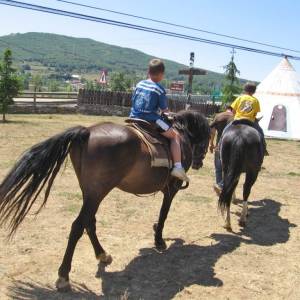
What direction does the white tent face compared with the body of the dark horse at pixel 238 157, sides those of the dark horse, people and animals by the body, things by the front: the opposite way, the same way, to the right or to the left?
the opposite way

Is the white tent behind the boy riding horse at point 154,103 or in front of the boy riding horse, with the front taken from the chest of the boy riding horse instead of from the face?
in front

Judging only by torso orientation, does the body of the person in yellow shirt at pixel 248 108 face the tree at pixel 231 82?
yes

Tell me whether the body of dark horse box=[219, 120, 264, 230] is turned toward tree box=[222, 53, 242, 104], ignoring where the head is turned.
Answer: yes

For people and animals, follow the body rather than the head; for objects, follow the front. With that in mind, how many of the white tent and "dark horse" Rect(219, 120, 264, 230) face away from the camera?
1

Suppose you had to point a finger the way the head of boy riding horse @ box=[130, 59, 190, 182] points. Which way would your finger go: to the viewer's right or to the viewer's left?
to the viewer's right

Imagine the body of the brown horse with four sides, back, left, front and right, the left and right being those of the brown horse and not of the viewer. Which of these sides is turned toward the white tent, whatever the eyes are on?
front

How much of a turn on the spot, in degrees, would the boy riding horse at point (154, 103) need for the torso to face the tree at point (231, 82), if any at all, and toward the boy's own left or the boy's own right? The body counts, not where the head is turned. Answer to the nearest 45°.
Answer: approximately 45° to the boy's own left

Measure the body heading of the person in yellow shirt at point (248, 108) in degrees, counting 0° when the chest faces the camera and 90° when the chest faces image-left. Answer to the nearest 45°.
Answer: approximately 180°

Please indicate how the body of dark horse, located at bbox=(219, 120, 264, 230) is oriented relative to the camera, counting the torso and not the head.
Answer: away from the camera

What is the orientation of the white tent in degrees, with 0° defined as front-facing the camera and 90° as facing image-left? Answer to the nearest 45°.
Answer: approximately 0°

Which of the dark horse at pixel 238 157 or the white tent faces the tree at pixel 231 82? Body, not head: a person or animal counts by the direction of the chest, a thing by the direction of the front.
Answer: the dark horse

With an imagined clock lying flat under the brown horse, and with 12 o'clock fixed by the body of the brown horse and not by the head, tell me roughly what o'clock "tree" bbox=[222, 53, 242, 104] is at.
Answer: The tree is roughly at 11 o'clock from the brown horse.

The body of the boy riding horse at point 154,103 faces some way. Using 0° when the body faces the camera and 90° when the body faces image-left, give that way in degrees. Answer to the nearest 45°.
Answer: approximately 225°

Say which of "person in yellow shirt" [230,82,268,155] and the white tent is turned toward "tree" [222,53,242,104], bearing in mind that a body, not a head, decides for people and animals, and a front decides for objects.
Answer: the person in yellow shirt

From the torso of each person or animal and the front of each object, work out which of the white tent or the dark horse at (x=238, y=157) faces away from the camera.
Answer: the dark horse
